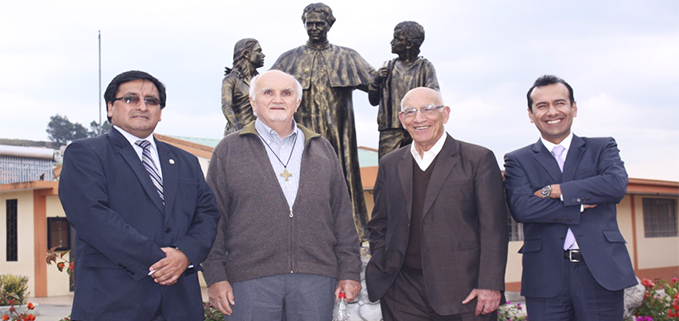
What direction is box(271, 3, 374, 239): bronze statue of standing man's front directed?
toward the camera

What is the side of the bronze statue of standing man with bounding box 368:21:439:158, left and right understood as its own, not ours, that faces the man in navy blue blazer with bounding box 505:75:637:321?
left

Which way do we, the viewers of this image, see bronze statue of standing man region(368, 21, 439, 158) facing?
facing the viewer and to the left of the viewer

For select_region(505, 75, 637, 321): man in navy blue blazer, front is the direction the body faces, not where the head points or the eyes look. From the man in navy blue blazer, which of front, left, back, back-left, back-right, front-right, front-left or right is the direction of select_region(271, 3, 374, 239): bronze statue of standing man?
back-right

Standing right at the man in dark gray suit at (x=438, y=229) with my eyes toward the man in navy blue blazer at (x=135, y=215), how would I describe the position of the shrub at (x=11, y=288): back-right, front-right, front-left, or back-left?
front-right

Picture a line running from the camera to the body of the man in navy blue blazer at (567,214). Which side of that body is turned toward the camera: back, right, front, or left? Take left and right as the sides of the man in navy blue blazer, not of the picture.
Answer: front

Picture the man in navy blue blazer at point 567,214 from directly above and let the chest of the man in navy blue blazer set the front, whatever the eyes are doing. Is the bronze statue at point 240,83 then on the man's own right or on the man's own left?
on the man's own right

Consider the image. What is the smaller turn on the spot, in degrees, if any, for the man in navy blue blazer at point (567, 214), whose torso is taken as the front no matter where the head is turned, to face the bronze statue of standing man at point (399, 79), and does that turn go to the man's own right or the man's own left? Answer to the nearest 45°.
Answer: approximately 135° to the man's own right

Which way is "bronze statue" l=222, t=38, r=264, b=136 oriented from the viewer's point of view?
to the viewer's right

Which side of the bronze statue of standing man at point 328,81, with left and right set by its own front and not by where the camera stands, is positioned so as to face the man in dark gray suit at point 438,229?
front

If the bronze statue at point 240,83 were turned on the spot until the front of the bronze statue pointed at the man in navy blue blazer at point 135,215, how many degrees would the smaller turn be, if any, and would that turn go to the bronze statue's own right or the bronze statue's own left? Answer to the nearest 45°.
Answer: approximately 90° to the bronze statue's own right

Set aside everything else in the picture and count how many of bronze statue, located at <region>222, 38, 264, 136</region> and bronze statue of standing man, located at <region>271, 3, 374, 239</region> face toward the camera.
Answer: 1

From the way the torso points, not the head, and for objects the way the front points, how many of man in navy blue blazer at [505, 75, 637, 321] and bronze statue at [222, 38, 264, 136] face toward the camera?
1

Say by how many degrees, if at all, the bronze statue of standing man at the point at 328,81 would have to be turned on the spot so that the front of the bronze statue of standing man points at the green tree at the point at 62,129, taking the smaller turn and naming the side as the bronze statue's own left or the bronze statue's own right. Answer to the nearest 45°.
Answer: approximately 135° to the bronze statue's own right
